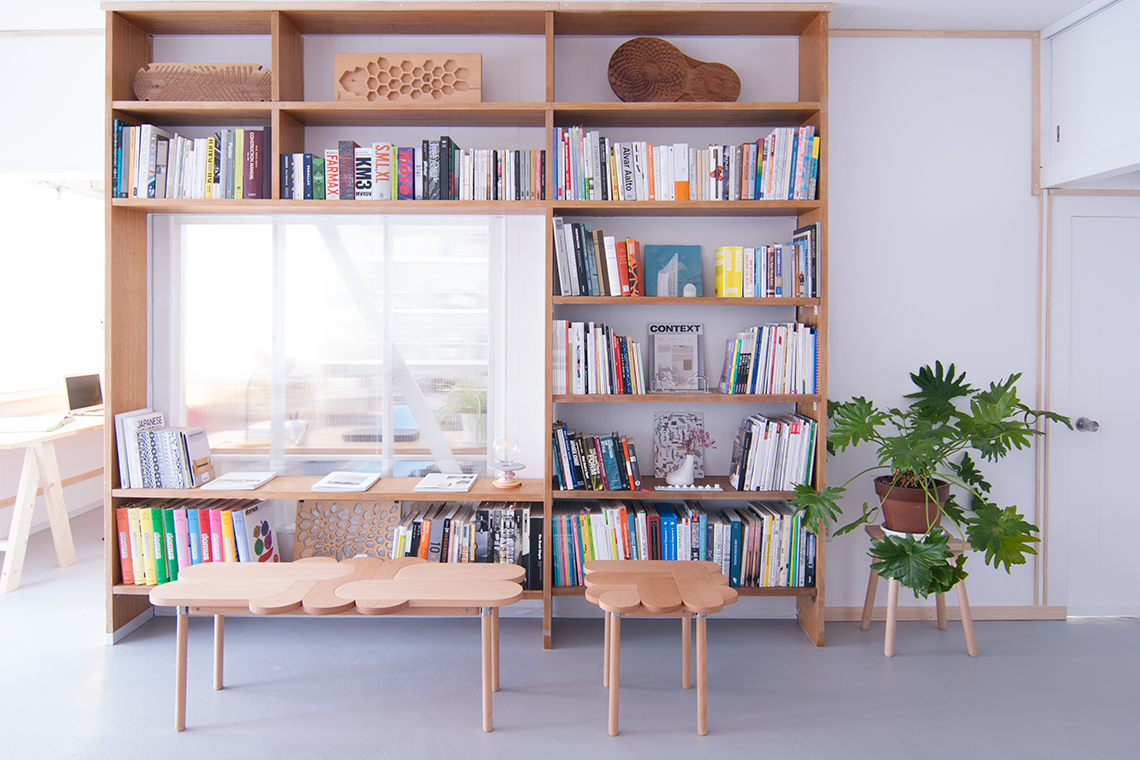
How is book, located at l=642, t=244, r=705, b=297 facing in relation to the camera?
toward the camera

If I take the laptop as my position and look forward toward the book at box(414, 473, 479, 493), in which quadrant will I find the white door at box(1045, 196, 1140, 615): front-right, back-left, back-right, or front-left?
front-left

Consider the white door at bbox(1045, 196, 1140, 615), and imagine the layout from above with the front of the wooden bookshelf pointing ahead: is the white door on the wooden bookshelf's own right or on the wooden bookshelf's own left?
on the wooden bookshelf's own left

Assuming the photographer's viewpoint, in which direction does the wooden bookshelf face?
facing the viewer

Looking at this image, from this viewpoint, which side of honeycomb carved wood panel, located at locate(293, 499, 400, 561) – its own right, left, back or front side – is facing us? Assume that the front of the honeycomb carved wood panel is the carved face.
front

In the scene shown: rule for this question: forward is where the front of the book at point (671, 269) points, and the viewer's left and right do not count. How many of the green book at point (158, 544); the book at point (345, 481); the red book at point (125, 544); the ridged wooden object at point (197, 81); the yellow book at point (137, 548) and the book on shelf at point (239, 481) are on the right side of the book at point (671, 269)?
6

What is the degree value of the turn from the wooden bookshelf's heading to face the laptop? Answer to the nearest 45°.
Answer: approximately 135° to its right

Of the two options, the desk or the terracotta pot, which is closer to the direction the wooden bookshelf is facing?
the terracotta pot

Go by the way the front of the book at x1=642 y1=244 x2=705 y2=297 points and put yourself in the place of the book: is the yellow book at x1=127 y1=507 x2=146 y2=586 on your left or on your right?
on your right
